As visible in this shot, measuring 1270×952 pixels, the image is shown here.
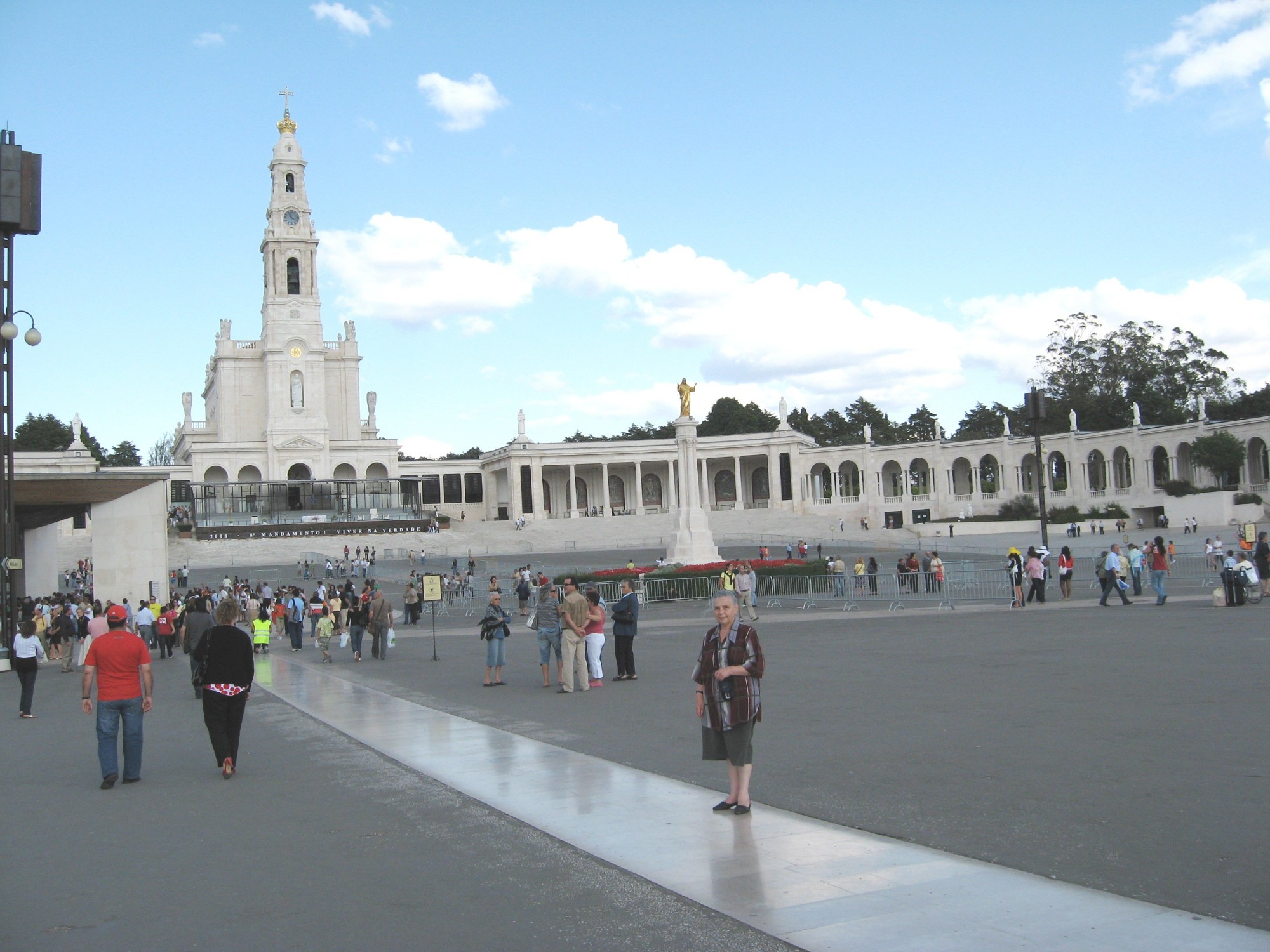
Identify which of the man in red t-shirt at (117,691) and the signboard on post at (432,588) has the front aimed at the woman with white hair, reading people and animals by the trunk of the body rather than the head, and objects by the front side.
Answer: the signboard on post

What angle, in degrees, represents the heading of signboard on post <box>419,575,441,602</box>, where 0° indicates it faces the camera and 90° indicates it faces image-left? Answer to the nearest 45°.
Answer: approximately 0°

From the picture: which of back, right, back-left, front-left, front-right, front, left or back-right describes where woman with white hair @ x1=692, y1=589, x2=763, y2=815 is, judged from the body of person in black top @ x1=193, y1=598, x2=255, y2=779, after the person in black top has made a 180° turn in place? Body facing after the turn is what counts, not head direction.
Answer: front-left

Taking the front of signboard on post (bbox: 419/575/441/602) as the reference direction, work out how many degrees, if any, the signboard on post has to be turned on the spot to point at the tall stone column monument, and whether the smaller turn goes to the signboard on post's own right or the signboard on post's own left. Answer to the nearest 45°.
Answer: approximately 135° to the signboard on post's own left

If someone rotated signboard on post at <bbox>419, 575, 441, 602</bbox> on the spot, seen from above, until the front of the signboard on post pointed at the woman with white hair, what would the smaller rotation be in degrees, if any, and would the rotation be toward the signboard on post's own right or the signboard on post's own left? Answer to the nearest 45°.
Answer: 0° — it already faces them

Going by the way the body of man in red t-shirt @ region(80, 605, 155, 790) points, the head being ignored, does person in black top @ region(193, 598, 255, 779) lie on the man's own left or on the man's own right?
on the man's own right

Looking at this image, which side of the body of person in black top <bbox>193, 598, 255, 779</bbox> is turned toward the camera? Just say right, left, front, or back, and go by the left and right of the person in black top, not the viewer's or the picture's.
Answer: back

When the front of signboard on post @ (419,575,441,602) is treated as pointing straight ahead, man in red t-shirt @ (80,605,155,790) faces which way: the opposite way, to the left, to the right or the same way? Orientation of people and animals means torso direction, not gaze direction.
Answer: the opposite way

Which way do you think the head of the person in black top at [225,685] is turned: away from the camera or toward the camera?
away from the camera

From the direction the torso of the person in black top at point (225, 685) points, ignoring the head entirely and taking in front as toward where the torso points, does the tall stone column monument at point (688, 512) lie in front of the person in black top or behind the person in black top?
in front

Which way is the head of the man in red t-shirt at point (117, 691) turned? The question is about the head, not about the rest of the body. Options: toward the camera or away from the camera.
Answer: away from the camera

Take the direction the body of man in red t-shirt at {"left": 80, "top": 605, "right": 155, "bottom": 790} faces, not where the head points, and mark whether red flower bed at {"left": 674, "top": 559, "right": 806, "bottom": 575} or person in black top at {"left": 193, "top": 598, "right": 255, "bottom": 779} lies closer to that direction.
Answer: the red flower bed

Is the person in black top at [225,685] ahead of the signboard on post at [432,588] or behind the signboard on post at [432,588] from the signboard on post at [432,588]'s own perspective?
ahead

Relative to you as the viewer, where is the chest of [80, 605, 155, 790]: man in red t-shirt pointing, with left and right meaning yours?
facing away from the viewer

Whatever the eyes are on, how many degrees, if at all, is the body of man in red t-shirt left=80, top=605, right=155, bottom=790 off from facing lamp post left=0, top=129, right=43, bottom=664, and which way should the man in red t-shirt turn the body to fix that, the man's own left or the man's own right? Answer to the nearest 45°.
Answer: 0° — they already face it

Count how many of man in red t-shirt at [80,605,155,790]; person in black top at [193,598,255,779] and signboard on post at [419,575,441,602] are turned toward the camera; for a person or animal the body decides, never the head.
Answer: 1
